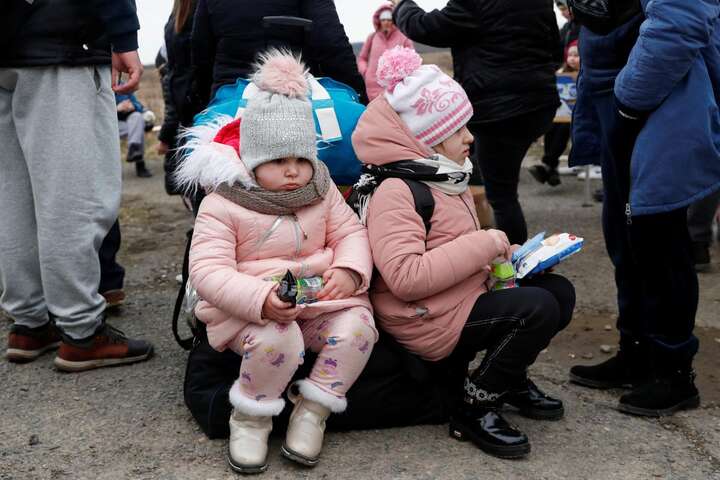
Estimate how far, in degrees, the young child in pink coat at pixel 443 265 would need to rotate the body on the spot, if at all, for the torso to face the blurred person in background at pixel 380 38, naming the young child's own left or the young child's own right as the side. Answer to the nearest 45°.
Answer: approximately 90° to the young child's own left

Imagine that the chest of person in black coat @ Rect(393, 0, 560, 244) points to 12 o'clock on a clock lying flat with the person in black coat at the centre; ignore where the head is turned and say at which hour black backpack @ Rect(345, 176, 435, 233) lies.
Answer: The black backpack is roughly at 8 o'clock from the person in black coat.

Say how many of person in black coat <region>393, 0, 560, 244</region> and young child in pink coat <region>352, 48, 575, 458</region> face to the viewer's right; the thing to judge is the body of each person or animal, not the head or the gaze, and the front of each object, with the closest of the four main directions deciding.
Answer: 1

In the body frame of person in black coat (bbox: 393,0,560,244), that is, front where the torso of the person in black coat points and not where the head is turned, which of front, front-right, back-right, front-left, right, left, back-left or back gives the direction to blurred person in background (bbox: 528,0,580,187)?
front-right

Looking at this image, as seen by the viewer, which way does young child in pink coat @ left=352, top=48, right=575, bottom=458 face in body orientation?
to the viewer's right

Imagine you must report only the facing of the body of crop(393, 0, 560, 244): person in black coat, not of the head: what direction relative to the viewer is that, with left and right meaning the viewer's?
facing away from the viewer and to the left of the viewer

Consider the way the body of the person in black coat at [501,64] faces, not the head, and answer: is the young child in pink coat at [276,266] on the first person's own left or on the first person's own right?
on the first person's own left

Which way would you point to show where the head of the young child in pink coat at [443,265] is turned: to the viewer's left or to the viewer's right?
to the viewer's right

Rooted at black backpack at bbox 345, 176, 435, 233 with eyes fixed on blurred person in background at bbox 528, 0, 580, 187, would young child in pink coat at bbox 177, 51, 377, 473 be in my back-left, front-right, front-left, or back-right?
back-left

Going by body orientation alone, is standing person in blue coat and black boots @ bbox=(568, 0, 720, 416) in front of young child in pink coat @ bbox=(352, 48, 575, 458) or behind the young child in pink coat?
in front
